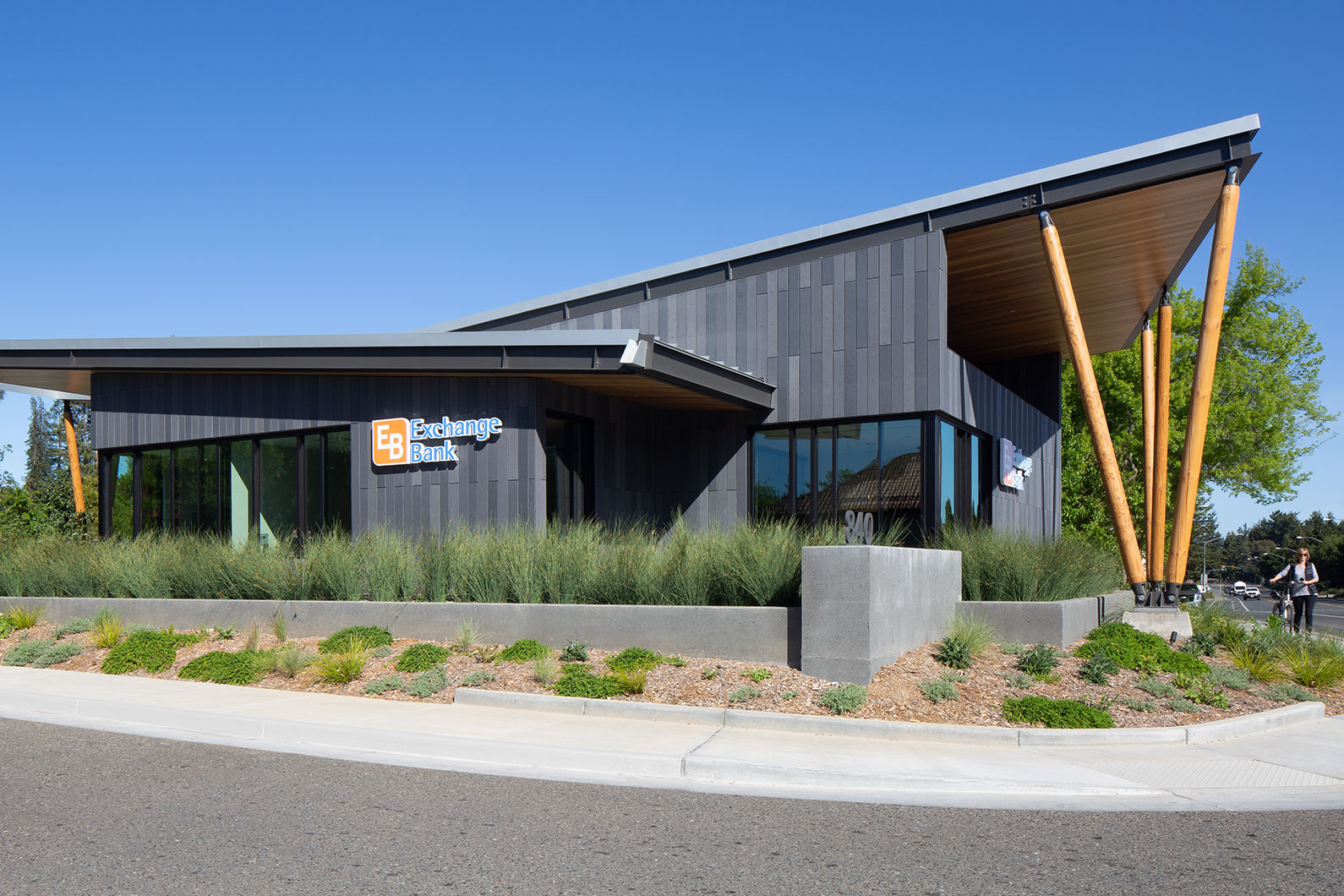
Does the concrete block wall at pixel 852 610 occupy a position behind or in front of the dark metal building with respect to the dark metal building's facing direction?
in front

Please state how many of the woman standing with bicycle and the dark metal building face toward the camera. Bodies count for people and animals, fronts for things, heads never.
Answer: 2

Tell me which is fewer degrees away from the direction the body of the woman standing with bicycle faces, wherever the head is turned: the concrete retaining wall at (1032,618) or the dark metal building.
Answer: the concrete retaining wall

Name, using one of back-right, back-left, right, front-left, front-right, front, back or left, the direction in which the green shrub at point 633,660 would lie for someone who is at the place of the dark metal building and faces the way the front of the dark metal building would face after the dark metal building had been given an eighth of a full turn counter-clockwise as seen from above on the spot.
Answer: front-right

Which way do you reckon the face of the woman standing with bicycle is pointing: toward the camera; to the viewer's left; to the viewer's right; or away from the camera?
toward the camera

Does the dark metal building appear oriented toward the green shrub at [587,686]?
yes

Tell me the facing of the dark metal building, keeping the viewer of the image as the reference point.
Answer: facing the viewer
